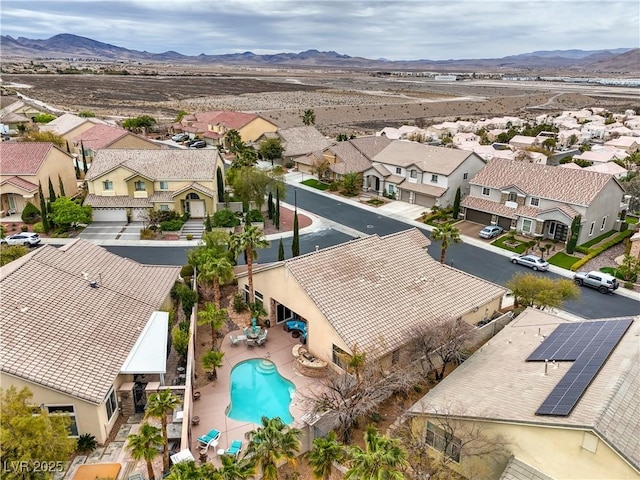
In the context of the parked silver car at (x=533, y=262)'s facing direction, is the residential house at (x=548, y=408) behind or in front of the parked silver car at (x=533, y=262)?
behind

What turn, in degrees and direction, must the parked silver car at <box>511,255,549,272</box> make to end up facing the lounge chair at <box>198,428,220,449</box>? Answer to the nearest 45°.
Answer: approximately 135° to its left

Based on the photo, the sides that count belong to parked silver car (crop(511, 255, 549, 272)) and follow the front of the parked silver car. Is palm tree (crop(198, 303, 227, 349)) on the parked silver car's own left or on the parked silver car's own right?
on the parked silver car's own left

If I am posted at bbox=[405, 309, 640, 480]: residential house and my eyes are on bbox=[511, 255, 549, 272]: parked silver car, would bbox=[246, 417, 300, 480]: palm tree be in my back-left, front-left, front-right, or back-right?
back-left

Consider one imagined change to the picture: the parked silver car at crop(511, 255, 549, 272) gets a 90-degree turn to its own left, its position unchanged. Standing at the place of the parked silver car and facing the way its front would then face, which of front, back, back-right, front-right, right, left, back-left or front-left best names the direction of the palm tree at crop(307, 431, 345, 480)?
front-left

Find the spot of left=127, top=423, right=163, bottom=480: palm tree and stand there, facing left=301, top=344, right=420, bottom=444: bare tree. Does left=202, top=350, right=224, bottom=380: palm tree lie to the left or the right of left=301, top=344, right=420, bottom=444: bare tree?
left

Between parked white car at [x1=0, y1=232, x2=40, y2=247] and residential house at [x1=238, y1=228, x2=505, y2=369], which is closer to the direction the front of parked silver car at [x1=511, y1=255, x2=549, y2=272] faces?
the parked white car

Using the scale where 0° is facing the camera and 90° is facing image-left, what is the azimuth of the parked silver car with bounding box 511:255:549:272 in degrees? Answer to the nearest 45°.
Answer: approximately 135°

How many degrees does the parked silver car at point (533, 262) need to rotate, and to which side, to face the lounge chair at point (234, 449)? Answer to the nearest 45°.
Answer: approximately 135° to its left

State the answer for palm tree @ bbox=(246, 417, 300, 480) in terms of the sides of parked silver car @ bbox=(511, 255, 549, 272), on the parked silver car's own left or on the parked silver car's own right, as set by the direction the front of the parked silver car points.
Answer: on the parked silver car's own left

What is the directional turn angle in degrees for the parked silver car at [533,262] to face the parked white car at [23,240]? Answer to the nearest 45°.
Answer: approximately 45° to its left
